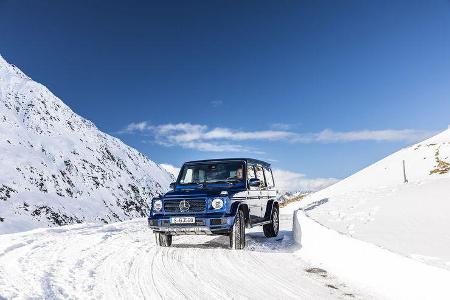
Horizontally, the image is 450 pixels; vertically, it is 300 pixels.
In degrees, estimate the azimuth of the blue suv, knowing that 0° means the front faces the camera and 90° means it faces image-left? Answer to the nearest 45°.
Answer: approximately 45°
